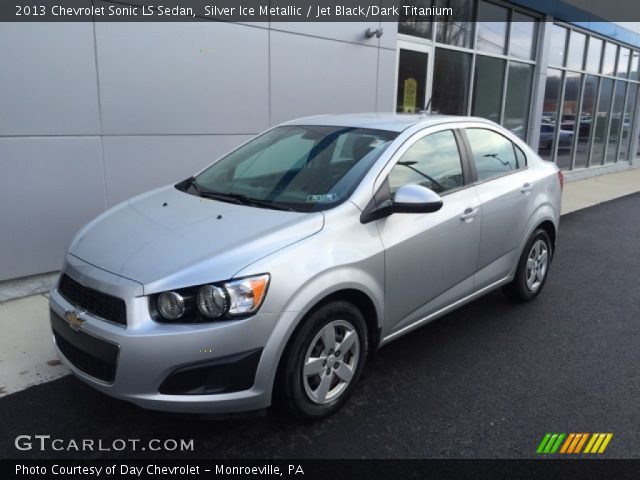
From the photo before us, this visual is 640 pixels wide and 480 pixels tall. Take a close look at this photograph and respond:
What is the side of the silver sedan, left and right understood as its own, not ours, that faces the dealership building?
right

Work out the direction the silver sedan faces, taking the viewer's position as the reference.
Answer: facing the viewer and to the left of the viewer

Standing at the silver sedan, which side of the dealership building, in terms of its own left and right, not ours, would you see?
front

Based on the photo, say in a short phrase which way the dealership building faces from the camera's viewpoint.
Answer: facing the viewer and to the right of the viewer

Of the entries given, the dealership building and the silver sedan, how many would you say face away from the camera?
0

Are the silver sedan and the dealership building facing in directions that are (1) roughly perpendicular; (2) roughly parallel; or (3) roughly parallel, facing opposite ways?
roughly perpendicular
